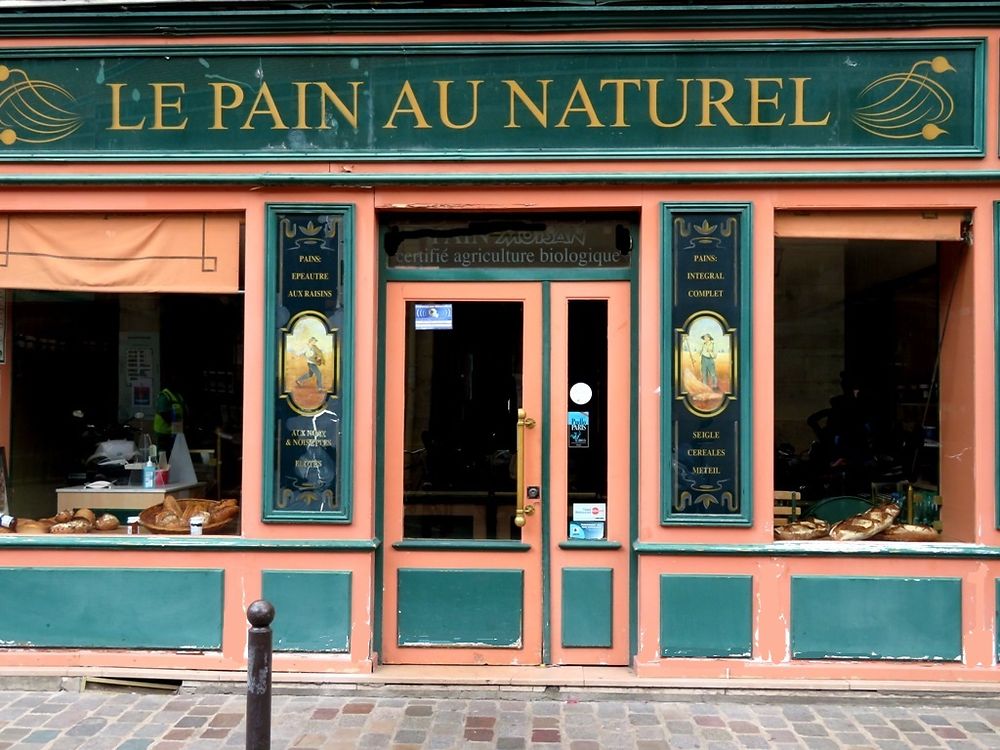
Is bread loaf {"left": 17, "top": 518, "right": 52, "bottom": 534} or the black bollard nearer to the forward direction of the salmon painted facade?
the black bollard

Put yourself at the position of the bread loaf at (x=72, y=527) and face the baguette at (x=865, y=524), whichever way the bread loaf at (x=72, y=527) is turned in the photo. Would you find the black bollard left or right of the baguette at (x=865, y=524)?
right

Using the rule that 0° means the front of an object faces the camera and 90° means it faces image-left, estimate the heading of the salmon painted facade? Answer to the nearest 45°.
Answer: approximately 0°

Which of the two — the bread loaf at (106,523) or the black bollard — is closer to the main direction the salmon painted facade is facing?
the black bollard

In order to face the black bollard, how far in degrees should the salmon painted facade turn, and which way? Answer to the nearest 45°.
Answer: approximately 45° to its right
